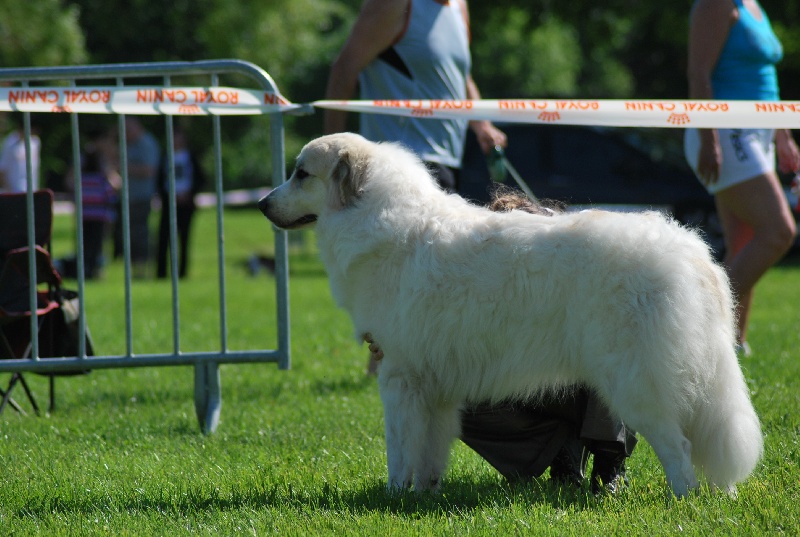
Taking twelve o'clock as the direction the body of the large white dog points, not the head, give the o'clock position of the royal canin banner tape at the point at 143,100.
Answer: The royal canin banner tape is roughly at 1 o'clock from the large white dog.

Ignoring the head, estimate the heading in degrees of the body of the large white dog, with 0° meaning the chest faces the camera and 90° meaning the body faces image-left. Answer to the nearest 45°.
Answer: approximately 90°

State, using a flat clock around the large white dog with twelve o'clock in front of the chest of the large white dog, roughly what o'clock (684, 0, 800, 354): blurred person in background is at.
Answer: The blurred person in background is roughly at 4 o'clock from the large white dog.

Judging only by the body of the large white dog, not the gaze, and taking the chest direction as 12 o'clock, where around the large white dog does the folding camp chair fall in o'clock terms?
The folding camp chair is roughly at 1 o'clock from the large white dog.
